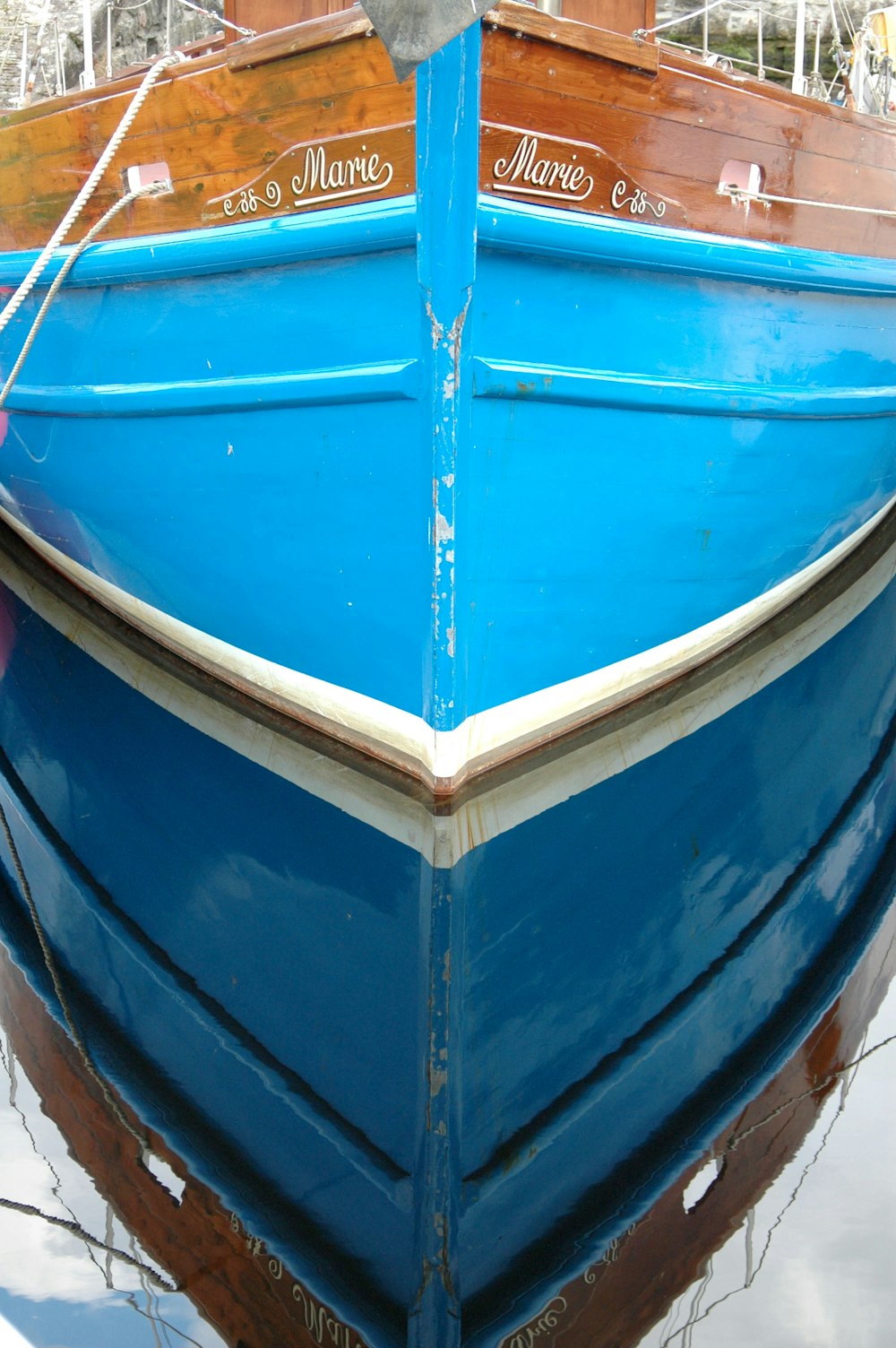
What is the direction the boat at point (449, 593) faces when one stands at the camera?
facing the viewer
